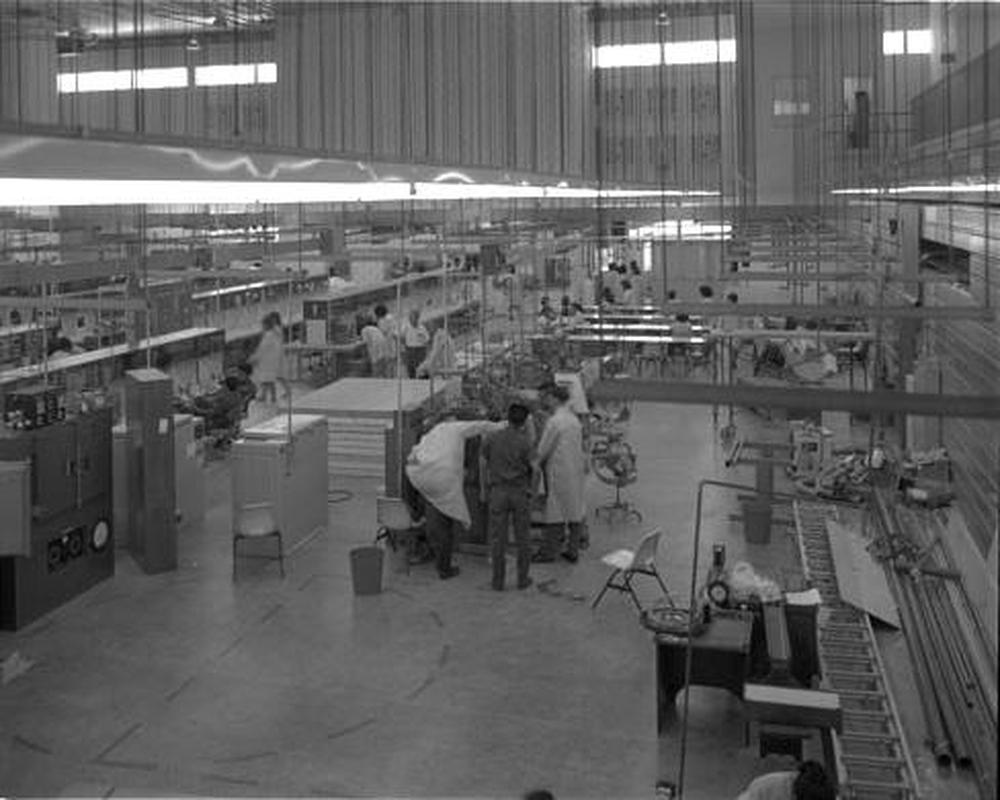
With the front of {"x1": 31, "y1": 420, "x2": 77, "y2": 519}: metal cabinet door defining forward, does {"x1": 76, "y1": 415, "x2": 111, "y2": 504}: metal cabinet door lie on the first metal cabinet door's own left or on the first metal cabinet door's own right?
on the first metal cabinet door's own left

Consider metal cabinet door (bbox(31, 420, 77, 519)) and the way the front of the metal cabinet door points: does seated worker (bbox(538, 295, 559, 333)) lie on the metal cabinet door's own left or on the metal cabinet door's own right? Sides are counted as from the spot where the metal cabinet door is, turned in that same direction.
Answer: on the metal cabinet door's own left

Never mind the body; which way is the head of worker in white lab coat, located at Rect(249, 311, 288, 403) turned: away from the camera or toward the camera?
away from the camera

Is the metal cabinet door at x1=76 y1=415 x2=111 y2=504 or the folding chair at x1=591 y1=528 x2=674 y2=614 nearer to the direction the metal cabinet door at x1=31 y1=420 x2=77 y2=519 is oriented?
the folding chair

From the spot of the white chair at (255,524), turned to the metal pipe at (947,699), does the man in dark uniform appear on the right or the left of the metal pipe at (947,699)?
left

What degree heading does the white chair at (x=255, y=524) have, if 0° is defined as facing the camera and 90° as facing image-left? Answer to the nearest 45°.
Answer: approximately 0°

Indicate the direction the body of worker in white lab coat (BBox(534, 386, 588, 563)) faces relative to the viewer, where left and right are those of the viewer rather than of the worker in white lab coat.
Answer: facing away from the viewer and to the left of the viewer
